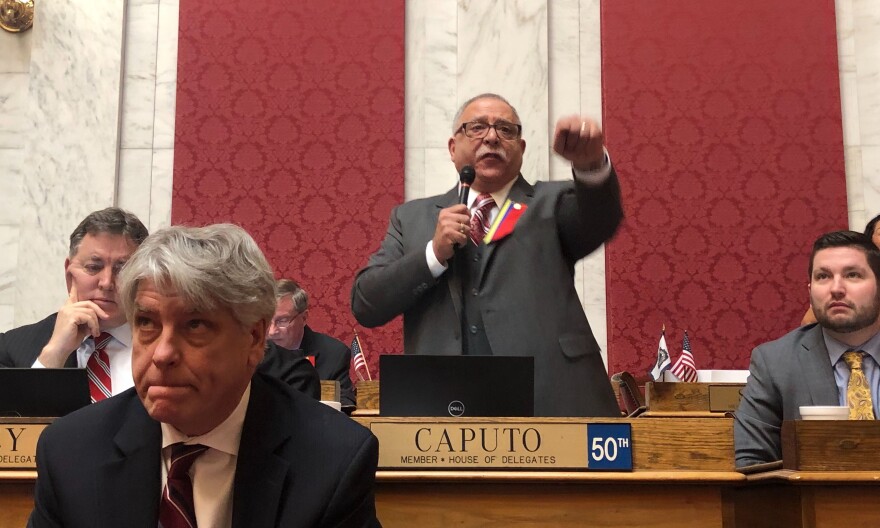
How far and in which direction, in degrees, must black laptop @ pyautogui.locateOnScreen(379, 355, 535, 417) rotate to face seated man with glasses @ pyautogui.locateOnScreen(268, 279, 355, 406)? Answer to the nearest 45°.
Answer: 0° — it already faces them

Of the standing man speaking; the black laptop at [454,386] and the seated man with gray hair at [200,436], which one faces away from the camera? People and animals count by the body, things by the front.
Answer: the black laptop

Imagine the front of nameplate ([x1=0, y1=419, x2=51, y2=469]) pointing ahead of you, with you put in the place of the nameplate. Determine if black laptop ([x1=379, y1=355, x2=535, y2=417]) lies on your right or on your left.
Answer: on your left

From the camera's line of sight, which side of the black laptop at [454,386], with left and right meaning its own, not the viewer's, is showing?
back

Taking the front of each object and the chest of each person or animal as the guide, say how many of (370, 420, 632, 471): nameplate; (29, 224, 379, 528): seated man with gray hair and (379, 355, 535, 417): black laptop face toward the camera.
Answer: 2

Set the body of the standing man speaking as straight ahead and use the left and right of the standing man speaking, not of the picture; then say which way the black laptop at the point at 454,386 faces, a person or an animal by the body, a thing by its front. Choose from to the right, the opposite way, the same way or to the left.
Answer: the opposite way

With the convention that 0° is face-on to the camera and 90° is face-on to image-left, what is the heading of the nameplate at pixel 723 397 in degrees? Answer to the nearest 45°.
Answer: approximately 0°

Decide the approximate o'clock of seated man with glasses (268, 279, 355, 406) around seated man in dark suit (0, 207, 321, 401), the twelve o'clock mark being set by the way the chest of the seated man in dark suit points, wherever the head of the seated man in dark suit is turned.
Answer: The seated man with glasses is roughly at 7 o'clock from the seated man in dark suit.

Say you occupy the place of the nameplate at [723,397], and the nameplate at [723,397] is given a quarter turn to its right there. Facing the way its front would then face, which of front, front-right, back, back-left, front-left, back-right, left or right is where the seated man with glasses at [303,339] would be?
front

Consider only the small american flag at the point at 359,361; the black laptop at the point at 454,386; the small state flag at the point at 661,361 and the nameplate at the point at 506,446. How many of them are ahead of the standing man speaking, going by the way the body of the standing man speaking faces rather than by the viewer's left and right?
2

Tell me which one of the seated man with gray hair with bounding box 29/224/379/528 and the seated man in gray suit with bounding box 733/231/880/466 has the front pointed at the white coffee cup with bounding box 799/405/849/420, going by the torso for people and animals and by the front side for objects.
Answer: the seated man in gray suit

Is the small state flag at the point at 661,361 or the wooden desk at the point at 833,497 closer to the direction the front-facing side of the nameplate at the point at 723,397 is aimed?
the wooden desk

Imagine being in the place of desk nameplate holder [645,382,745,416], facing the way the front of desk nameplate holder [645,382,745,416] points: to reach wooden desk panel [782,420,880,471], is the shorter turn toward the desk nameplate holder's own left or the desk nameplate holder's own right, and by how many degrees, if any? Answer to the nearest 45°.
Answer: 0° — it already faces it

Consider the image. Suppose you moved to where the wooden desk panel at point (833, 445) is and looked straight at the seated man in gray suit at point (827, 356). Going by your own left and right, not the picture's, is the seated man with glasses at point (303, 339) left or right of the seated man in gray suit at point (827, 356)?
left
